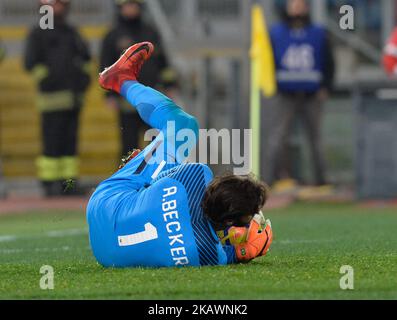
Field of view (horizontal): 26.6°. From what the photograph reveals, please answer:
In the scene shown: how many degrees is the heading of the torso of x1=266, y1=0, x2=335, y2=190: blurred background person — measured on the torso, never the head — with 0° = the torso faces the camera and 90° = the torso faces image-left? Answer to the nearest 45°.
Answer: approximately 0°

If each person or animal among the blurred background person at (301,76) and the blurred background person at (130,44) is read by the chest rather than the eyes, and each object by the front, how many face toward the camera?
2

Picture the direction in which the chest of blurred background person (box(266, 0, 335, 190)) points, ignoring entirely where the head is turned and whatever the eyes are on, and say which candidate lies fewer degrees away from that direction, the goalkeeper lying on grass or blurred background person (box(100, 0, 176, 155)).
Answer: the goalkeeper lying on grass

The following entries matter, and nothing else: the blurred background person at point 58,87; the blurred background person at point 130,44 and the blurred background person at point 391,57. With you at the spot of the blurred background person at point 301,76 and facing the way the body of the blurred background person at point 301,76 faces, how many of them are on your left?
1

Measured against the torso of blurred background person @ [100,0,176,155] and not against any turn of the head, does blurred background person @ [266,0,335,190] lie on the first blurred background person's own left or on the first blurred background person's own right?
on the first blurred background person's own left

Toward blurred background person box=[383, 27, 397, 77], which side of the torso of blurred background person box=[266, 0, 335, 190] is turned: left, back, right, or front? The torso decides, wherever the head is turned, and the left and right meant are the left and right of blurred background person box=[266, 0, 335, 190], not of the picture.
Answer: left

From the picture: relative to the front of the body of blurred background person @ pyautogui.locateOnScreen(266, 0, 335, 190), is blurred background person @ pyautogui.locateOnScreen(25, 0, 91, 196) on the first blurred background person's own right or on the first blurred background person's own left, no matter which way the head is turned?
on the first blurred background person's own right

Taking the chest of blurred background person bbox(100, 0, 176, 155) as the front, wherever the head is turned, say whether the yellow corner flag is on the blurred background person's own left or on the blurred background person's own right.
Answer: on the blurred background person's own left
